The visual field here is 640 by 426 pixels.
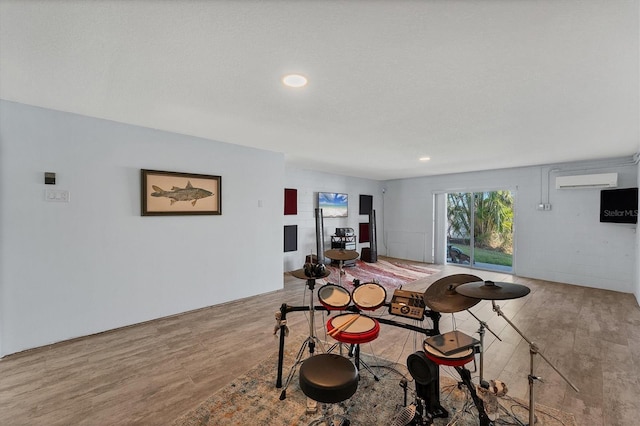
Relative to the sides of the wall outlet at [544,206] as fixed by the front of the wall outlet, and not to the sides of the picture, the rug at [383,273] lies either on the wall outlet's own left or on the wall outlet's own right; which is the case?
on the wall outlet's own right

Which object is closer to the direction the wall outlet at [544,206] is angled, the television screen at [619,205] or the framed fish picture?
the framed fish picture

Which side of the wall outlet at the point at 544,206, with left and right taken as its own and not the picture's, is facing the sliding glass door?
right

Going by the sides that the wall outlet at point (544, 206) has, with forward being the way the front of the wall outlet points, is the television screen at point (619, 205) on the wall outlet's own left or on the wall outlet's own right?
on the wall outlet's own left

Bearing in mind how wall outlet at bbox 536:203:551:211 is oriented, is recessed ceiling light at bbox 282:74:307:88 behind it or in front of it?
in front

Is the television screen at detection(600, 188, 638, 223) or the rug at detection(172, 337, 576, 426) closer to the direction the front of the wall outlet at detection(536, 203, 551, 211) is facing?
the rug

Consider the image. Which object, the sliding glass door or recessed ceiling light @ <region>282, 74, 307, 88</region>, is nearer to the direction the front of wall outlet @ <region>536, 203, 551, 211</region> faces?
the recessed ceiling light

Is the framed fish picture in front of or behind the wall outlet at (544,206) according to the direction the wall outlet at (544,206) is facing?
in front

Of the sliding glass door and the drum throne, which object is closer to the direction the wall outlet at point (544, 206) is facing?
the drum throne

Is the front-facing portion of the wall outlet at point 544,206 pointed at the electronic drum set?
yes

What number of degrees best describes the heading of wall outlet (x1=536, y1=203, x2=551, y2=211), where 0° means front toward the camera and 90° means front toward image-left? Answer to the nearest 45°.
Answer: approximately 0°
